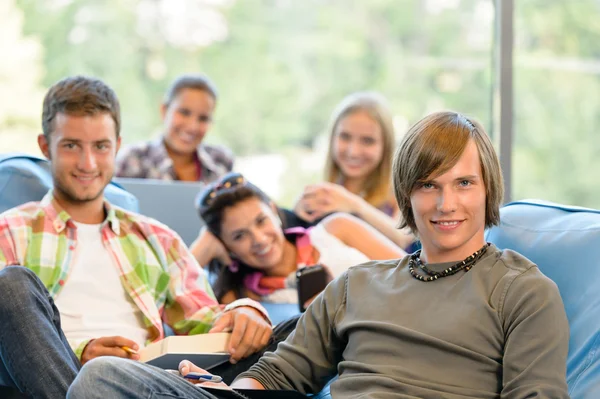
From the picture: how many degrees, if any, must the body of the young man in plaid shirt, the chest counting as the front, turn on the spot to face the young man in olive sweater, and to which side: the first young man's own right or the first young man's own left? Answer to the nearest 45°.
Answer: approximately 45° to the first young man's own left

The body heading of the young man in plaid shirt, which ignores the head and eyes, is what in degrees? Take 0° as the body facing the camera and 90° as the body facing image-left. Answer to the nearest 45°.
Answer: approximately 0°
